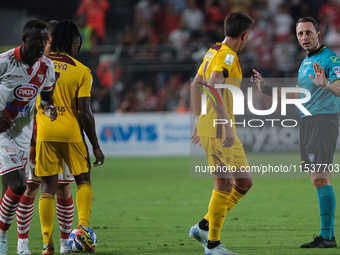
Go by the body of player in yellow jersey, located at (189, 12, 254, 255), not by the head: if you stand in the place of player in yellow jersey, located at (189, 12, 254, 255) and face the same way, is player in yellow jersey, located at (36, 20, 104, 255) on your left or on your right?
on your left

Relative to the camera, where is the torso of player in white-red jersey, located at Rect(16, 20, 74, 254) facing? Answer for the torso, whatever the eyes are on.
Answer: toward the camera

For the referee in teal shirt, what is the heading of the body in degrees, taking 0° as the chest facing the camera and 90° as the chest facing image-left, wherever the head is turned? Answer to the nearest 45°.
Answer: approximately 45°

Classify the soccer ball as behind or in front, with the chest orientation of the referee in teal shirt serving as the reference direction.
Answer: in front

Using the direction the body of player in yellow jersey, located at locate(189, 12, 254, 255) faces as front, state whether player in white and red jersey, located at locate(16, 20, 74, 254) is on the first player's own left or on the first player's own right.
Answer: on the first player's own left

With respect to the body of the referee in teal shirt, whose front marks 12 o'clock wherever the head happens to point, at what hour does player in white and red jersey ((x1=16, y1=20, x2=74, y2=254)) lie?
The player in white and red jersey is roughly at 1 o'clock from the referee in teal shirt.

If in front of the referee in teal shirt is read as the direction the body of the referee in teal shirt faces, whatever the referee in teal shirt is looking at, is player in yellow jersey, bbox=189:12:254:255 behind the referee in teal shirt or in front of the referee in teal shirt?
in front

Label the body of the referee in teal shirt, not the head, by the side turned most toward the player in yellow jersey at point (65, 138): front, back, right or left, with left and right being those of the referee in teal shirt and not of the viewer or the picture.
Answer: front

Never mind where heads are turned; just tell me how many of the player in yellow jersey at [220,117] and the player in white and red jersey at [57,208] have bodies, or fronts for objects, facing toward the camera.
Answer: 1
